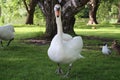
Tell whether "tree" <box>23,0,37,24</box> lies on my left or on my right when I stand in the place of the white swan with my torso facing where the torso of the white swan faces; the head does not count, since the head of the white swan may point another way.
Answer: on my right

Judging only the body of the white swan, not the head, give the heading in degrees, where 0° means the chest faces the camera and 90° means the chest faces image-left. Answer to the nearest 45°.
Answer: approximately 45°

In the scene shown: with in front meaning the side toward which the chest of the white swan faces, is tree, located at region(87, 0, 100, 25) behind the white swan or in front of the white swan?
behind

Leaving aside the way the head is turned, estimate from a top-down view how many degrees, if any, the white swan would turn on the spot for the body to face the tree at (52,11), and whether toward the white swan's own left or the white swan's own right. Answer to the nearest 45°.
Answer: approximately 135° to the white swan's own right
